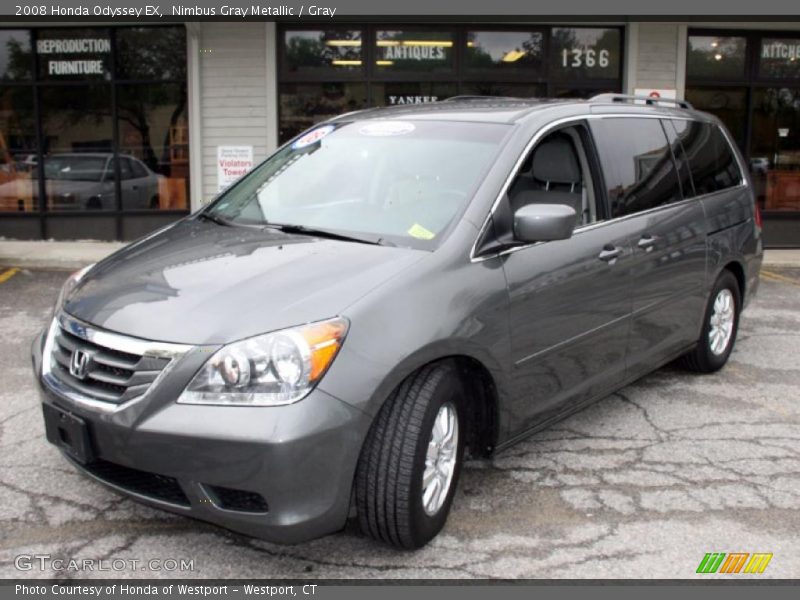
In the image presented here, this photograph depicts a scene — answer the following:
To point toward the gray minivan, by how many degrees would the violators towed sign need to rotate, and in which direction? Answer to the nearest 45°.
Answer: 0° — it already faces it

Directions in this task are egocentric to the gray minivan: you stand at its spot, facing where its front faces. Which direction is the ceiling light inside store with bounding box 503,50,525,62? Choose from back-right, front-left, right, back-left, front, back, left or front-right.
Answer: back-right

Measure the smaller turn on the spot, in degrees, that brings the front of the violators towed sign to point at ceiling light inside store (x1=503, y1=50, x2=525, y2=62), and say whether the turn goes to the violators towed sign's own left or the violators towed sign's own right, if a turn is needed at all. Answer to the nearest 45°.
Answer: approximately 90° to the violators towed sign's own left

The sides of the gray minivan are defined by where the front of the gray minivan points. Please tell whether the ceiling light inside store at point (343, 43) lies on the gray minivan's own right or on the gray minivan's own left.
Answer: on the gray minivan's own right

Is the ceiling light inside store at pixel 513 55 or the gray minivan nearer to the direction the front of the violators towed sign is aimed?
the gray minivan

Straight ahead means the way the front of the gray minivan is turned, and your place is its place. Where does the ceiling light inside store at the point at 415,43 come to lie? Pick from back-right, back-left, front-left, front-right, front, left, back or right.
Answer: back-right

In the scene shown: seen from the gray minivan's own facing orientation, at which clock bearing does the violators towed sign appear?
The violators towed sign is roughly at 4 o'clock from the gray minivan.

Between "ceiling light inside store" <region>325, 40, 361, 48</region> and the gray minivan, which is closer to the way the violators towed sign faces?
the gray minivan

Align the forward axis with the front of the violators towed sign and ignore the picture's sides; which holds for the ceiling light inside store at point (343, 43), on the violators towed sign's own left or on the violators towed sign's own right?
on the violators towed sign's own left

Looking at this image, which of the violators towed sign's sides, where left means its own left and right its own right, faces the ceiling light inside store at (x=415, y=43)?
left

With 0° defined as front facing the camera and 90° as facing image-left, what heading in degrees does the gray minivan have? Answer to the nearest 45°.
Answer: approximately 45°

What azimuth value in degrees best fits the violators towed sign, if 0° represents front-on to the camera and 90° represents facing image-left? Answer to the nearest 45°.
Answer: approximately 0°
